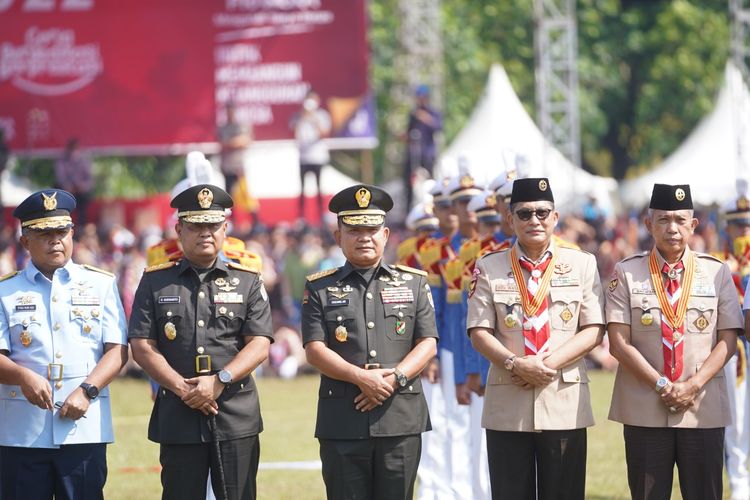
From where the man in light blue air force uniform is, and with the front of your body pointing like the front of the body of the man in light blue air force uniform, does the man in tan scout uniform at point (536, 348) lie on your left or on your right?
on your left

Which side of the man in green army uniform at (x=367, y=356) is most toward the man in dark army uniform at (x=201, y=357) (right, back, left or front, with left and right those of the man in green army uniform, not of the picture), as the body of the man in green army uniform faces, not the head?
right

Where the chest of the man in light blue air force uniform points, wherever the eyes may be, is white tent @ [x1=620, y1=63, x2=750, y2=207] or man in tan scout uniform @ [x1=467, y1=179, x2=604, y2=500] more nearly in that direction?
the man in tan scout uniform

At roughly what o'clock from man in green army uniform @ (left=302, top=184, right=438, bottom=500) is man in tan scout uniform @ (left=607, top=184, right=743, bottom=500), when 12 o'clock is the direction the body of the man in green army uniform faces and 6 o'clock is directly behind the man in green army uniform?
The man in tan scout uniform is roughly at 9 o'clock from the man in green army uniform.

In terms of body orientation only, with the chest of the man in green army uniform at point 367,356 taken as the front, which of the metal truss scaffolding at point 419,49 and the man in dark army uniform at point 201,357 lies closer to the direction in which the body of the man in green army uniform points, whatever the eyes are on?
the man in dark army uniform

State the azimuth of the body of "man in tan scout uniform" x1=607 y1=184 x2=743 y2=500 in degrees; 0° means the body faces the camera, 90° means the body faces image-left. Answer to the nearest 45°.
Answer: approximately 0°

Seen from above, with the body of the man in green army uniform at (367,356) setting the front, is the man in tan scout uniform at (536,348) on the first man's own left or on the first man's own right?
on the first man's own left

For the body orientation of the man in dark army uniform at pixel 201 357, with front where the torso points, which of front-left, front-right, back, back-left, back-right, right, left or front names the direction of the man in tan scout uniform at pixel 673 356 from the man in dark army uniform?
left

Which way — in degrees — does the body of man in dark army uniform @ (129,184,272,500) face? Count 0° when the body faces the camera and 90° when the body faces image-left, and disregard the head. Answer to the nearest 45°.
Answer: approximately 0°
